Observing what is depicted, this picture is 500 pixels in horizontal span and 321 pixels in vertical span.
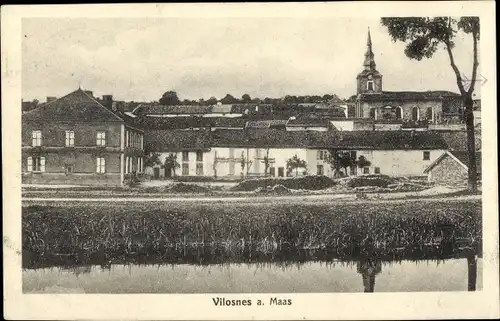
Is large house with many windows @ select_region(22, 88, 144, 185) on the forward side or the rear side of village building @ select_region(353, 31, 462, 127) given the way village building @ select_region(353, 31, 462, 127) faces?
on the forward side

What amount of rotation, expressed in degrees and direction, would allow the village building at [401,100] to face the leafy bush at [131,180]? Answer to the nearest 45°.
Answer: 0° — it already faces it

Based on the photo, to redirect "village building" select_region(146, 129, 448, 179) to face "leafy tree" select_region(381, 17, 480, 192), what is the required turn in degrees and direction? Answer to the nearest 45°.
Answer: approximately 90° to its left

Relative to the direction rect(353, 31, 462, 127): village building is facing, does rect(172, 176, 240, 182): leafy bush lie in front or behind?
in front

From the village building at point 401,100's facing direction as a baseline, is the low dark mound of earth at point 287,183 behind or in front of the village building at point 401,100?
in front

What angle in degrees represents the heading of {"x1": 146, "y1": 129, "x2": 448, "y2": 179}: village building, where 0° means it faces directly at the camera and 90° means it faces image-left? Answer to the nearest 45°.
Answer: approximately 0°
